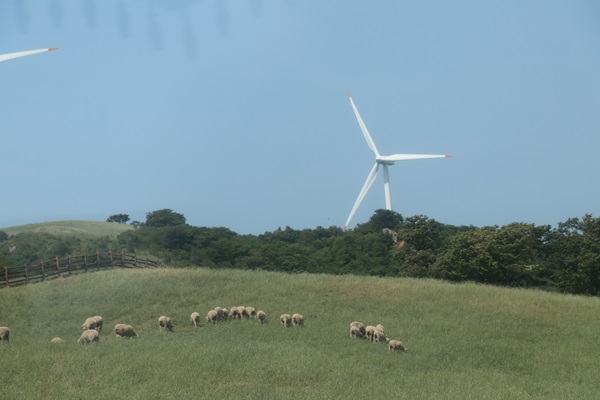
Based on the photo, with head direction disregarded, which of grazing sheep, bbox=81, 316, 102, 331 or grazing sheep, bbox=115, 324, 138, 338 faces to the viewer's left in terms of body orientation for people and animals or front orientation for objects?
grazing sheep, bbox=81, 316, 102, 331

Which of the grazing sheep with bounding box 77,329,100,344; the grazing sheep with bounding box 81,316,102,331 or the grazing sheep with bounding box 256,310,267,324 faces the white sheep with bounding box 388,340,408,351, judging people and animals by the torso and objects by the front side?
the grazing sheep with bounding box 256,310,267,324

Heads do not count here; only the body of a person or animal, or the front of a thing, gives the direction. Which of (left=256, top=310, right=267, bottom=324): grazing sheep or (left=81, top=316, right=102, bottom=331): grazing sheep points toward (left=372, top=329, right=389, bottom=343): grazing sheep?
(left=256, top=310, right=267, bottom=324): grazing sheep

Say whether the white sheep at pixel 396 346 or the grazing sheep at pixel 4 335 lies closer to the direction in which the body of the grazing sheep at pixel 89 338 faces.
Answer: the grazing sheep

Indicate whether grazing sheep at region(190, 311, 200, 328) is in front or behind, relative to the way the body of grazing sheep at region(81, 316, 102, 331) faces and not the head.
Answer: behind

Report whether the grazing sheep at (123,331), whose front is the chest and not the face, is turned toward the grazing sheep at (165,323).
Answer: no

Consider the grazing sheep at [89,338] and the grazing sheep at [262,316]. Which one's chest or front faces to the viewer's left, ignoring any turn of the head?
the grazing sheep at [89,338]

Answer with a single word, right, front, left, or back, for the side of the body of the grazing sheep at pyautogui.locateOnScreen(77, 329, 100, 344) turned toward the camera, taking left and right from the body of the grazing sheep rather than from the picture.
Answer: left

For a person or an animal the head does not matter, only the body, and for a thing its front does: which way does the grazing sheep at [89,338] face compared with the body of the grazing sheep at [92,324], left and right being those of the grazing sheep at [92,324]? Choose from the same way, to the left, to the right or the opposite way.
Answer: the same way

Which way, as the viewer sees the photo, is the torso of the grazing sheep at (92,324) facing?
to the viewer's left
